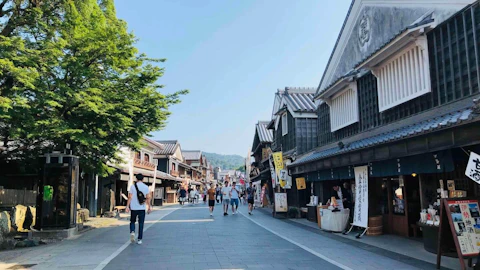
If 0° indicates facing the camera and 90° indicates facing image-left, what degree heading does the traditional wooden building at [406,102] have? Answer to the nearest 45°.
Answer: approximately 45°

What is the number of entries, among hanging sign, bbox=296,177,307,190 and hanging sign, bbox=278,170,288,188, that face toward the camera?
2

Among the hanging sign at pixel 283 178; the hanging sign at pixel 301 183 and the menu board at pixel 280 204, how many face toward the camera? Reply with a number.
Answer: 3

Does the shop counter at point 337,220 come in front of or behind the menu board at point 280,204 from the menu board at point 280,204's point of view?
in front

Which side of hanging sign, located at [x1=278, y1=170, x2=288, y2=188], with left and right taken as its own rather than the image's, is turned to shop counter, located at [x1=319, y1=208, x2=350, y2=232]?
front

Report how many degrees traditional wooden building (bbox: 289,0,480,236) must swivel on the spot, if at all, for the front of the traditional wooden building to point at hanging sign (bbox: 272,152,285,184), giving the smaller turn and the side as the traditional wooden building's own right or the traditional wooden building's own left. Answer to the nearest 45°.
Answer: approximately 90° to the traditional wooden building's own right

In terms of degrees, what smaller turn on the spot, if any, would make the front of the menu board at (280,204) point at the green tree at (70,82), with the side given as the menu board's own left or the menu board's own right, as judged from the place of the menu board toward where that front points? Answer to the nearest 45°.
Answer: approximately 45° to the menu board's own right

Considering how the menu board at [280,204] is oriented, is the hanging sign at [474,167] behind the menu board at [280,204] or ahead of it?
ahead

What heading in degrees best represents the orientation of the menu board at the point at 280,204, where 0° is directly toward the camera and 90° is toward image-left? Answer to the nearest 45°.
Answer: approximately 0°

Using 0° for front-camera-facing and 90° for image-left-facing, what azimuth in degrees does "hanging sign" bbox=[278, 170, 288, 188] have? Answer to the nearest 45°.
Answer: approximately 0°
